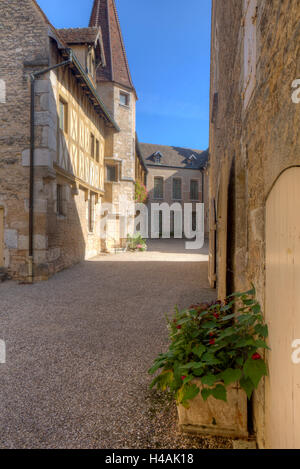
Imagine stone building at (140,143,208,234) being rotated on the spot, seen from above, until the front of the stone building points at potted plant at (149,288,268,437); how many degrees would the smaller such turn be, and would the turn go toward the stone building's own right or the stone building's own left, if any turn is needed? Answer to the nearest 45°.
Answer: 0° — it already faces it

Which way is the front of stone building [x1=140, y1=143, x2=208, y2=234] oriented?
toward the camera

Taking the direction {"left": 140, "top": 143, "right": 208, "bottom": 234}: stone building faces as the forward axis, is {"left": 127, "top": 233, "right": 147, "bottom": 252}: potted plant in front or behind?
in front

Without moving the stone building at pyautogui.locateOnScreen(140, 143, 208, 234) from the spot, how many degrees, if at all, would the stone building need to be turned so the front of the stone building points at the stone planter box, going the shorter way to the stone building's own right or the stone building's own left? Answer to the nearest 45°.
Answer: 0° — it already faces it

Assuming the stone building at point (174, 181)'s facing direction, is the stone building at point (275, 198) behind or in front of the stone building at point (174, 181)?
in front
